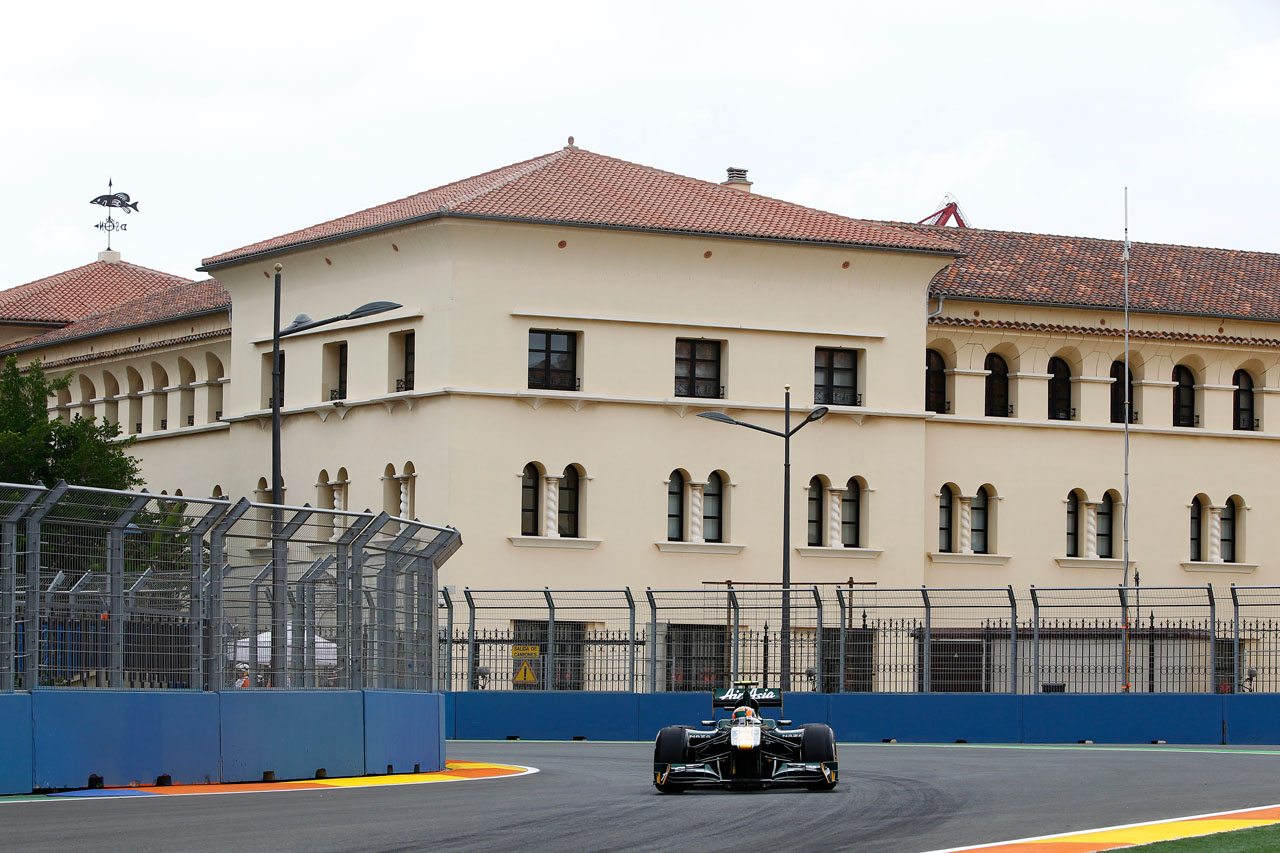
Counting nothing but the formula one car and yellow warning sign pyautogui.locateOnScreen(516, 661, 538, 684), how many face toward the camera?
2

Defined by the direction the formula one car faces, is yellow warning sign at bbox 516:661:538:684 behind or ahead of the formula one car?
behind

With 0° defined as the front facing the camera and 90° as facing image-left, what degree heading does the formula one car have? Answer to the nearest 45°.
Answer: approximately 0°

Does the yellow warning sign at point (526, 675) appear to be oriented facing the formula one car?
yes

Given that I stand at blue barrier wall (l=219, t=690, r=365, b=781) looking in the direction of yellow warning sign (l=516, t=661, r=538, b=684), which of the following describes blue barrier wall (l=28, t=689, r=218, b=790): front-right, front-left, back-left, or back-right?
back-left

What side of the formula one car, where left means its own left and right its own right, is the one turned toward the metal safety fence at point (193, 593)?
right

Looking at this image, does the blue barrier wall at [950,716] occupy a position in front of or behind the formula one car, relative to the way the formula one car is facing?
behind

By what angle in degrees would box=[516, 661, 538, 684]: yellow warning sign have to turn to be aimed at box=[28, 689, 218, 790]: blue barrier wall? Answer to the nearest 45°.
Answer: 0° — it already faces it

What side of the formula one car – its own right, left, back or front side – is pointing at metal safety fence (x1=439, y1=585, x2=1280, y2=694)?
back

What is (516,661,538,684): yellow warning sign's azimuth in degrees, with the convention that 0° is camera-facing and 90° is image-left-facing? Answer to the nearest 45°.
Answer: approximately 0°

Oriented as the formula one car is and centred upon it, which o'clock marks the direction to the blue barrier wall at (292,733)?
The blue barrier wall is roughly at 3 o'clock from the formula one car.
